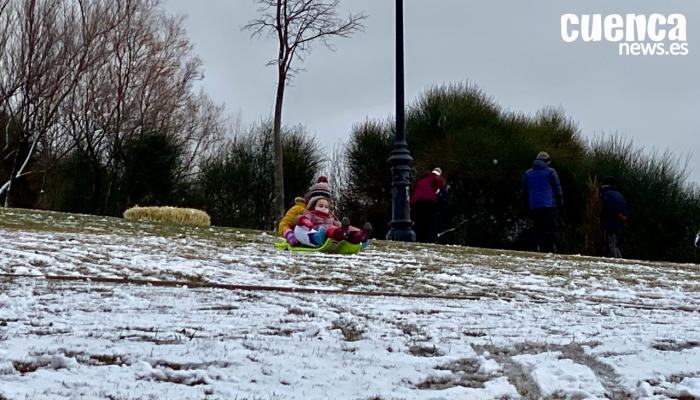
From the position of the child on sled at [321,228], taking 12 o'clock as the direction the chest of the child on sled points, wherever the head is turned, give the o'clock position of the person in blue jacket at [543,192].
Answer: The person in blue jacket is roughly at 9 o'clock from the child on sled.

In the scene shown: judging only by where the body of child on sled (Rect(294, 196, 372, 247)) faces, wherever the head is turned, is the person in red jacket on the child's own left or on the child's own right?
on the child's own left

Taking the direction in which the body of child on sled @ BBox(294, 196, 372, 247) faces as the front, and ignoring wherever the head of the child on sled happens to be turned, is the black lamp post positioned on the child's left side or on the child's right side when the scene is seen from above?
on the child's left side

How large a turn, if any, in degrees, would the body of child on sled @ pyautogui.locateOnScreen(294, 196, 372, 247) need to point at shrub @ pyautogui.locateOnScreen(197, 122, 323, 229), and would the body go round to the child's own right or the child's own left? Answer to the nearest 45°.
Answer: approximately 135° to the child's own left

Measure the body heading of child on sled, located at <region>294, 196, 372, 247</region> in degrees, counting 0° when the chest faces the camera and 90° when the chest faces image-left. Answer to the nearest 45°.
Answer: approximately 315°

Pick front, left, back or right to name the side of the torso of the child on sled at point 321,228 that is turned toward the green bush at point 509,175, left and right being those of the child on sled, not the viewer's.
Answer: left

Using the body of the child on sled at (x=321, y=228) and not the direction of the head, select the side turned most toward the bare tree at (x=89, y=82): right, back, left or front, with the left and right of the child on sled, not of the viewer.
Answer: back
